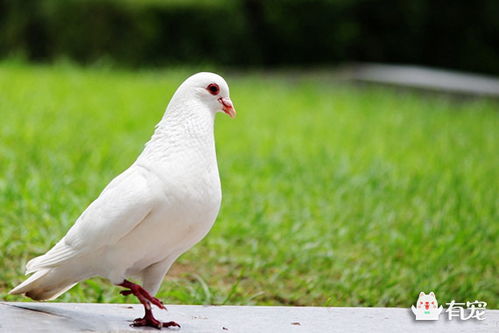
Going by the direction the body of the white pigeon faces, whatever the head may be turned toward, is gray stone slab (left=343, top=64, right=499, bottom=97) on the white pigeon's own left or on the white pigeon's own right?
on the white pigeon's own left

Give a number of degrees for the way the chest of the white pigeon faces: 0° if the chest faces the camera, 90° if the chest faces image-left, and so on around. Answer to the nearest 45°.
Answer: approximately 270°
